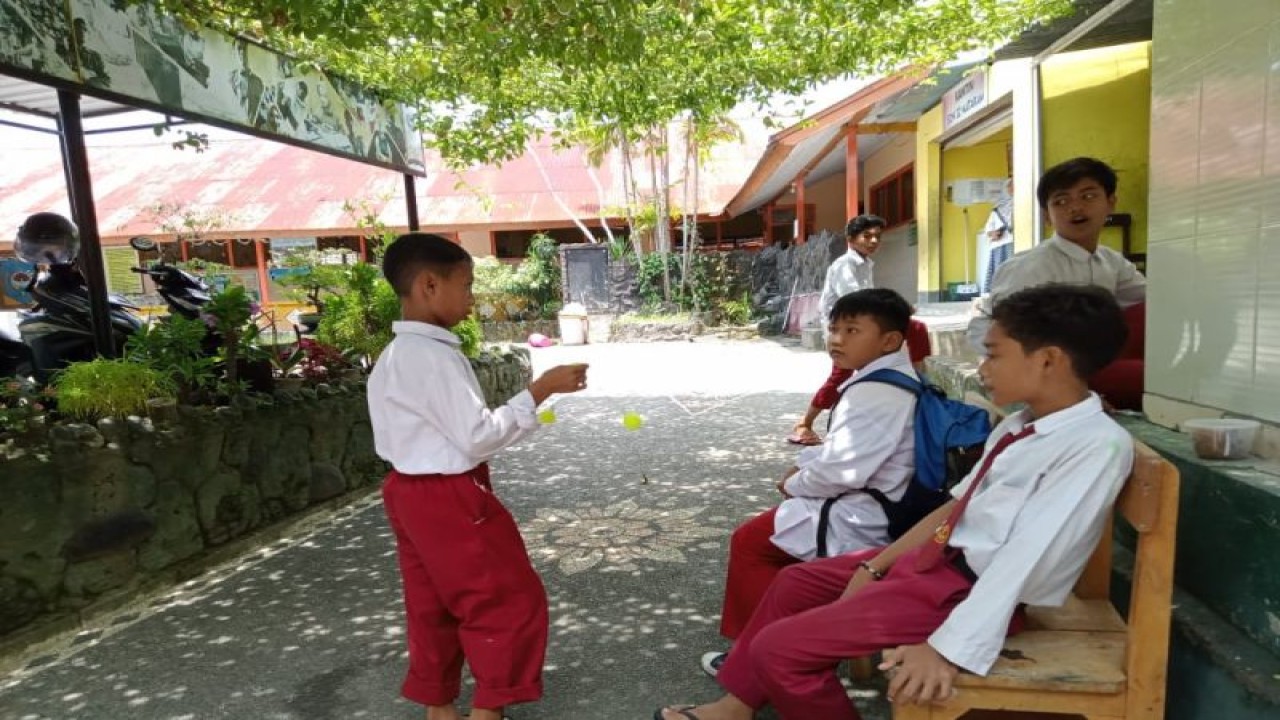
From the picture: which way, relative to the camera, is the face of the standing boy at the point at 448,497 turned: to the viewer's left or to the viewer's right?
to the viewer's right

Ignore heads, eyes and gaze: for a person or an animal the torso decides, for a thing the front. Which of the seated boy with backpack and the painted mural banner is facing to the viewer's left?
the seated boy with backpack

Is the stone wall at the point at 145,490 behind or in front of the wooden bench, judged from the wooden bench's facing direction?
in front

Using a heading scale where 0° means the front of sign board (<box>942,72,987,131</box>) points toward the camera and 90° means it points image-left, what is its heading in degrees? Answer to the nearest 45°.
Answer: approximately 45°

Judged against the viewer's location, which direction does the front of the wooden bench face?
facing to the left of the viewer

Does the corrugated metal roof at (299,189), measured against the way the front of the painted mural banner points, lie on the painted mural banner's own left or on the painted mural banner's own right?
on the painted mural banner's own left

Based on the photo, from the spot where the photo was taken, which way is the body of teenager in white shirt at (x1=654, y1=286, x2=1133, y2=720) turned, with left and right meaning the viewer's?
facing to the left of the viewer

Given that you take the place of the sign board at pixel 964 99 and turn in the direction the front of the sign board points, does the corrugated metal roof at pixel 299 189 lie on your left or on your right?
on your right

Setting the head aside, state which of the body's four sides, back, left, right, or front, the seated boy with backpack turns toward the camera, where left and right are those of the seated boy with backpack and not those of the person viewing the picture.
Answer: left

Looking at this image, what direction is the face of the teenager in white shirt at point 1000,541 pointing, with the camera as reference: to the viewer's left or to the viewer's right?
to the viewer's left

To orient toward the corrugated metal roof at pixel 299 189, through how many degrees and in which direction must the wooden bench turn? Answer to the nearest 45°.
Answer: approximately 45° to its right
